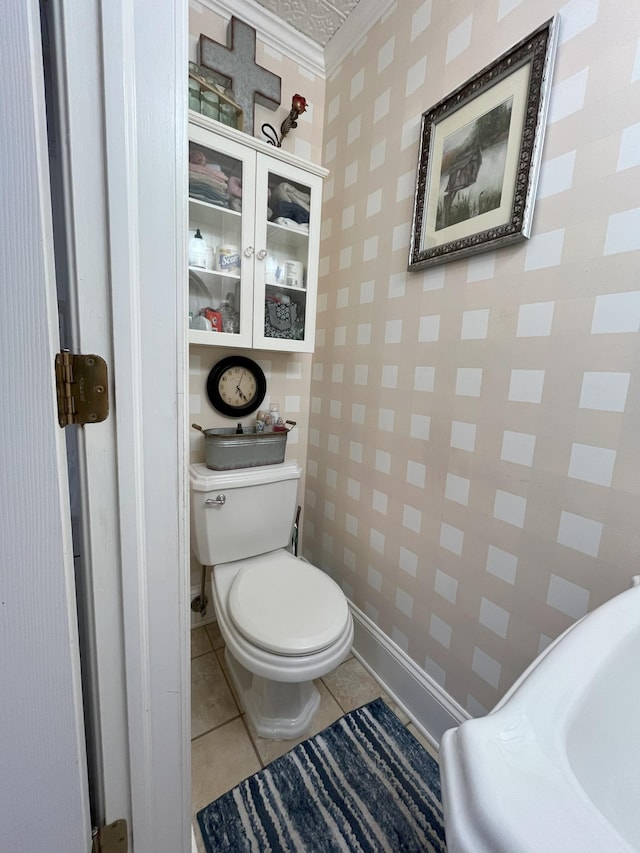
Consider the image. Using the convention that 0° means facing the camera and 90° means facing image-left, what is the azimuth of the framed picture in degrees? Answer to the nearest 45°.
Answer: approximately 45°
